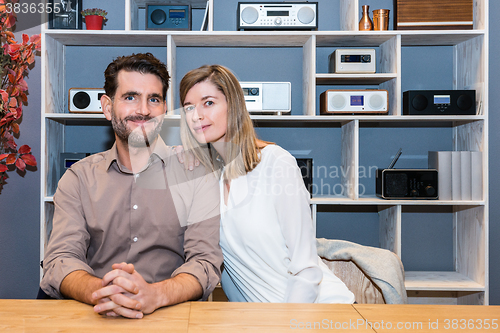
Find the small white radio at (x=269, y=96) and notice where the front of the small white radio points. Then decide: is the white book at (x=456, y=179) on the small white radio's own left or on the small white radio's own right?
on the small white radio's own left

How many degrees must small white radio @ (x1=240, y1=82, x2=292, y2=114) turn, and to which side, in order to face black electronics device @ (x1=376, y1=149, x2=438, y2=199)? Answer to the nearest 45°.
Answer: approximately 90° to its left

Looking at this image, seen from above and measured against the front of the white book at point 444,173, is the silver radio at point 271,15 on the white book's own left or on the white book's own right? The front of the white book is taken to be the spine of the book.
on the white book's own right
